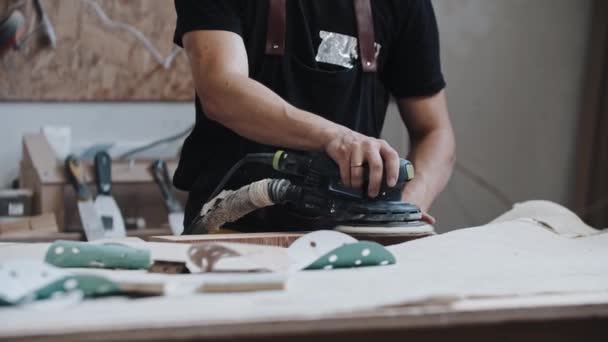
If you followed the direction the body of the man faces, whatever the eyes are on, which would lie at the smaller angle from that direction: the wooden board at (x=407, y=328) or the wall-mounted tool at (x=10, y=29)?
the wooden board

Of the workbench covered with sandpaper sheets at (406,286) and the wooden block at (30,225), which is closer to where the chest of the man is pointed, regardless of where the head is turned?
the workbench covered with sandpaper sheets

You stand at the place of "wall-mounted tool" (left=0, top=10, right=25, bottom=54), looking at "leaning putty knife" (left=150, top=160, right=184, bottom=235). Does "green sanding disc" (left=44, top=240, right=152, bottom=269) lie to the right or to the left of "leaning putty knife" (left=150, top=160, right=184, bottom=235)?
right

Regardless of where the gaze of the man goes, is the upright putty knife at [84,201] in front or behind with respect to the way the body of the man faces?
behind

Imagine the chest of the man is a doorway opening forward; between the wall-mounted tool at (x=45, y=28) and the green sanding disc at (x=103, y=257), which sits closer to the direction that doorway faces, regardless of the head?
the green sanding disc

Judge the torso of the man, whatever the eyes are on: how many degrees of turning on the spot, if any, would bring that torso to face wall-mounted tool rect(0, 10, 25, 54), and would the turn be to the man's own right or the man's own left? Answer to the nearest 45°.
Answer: approximately 135° to the man's own right

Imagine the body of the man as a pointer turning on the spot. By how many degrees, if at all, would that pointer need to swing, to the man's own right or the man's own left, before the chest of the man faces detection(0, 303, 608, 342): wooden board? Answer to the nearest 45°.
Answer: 0° — they already face it

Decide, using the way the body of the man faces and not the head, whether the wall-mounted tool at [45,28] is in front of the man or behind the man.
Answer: behind
